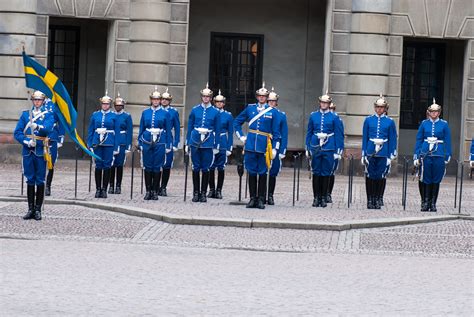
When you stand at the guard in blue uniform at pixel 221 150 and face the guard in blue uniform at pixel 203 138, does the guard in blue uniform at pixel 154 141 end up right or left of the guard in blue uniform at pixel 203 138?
right

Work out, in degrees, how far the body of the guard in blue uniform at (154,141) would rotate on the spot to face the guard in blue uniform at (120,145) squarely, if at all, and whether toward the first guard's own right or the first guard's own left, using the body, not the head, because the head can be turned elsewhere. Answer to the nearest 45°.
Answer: approximately 135° to the first guard's own right

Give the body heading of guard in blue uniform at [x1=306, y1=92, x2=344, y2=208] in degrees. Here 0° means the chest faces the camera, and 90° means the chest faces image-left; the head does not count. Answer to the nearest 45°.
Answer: approximately 0°

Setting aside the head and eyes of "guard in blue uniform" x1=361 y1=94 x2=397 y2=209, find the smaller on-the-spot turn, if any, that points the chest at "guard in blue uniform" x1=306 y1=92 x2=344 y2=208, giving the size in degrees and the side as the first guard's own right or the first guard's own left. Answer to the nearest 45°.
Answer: approximately 90° to the first guard's own right

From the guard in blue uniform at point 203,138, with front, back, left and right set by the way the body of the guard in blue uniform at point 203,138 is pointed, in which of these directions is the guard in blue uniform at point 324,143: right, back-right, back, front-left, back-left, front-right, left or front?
left

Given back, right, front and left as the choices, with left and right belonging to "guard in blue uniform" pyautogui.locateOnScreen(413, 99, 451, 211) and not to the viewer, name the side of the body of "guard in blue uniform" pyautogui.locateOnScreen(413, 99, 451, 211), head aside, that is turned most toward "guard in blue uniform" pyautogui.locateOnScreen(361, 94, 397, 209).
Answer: right

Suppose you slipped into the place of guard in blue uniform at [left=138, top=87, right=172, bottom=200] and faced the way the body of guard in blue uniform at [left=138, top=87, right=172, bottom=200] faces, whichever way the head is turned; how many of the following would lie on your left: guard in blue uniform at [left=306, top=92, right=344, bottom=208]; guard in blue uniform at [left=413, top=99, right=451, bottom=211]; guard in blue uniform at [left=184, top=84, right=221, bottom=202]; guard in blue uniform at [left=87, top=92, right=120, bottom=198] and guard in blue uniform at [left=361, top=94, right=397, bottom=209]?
4

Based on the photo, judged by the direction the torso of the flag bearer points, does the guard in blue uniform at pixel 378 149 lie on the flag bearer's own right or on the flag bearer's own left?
on the flag bearer's own left

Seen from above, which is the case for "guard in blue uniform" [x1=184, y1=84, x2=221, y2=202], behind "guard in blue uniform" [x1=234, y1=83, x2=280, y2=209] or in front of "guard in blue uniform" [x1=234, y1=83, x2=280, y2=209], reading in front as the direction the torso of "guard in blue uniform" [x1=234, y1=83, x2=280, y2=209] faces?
behind

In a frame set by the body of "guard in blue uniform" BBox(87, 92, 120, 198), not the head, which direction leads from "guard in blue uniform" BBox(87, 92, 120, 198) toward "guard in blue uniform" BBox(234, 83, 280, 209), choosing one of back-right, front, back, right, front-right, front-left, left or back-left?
front-left

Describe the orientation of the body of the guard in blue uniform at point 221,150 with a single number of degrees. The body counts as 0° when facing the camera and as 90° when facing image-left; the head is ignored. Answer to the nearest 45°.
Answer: approximately 0°

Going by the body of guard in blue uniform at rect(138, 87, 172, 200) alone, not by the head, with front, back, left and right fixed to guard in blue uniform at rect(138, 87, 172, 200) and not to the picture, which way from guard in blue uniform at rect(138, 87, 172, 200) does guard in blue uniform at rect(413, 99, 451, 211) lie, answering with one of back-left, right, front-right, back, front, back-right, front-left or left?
left
